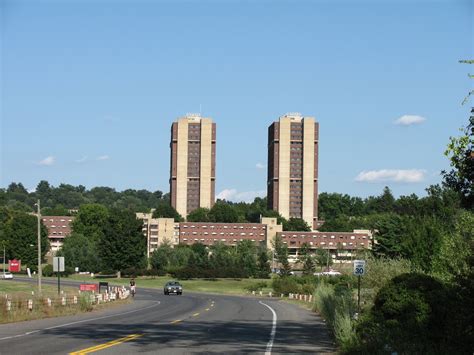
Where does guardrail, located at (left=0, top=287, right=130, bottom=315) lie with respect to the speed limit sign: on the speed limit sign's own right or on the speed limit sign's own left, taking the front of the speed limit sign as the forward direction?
on the speed limit sign's own right

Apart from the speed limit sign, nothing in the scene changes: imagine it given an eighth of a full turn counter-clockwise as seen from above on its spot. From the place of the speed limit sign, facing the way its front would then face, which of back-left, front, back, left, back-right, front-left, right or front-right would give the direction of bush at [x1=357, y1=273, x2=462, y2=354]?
front-right

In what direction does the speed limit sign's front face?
toward the camera
